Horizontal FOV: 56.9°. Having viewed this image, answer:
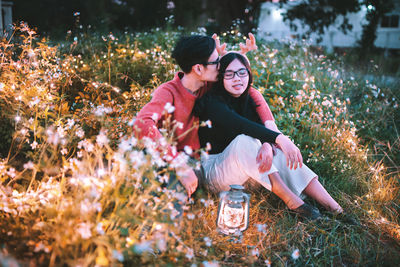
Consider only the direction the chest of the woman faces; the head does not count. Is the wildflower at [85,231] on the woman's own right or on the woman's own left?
on the woman's own right

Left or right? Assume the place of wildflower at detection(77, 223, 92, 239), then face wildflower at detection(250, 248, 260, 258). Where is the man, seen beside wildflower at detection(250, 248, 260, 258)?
left

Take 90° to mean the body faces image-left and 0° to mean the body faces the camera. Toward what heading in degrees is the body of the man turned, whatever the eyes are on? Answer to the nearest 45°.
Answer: approximately 315°

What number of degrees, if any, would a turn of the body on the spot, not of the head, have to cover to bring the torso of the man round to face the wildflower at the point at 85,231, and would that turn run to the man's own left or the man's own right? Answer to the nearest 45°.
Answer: approximately 45° to the man's own right

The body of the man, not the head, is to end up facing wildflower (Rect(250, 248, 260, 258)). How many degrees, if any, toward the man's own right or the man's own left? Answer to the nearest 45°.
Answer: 0° — they already face it

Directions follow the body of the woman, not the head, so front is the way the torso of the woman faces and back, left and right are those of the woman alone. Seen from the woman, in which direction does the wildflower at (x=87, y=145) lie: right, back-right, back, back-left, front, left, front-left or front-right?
right

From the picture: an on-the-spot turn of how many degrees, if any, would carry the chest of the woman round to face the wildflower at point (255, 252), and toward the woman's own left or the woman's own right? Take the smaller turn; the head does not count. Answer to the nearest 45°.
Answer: approximately 45° to the woman's own right

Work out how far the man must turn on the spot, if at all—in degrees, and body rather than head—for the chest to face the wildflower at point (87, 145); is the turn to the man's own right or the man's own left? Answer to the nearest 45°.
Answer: approximately 90° to the man's own right
